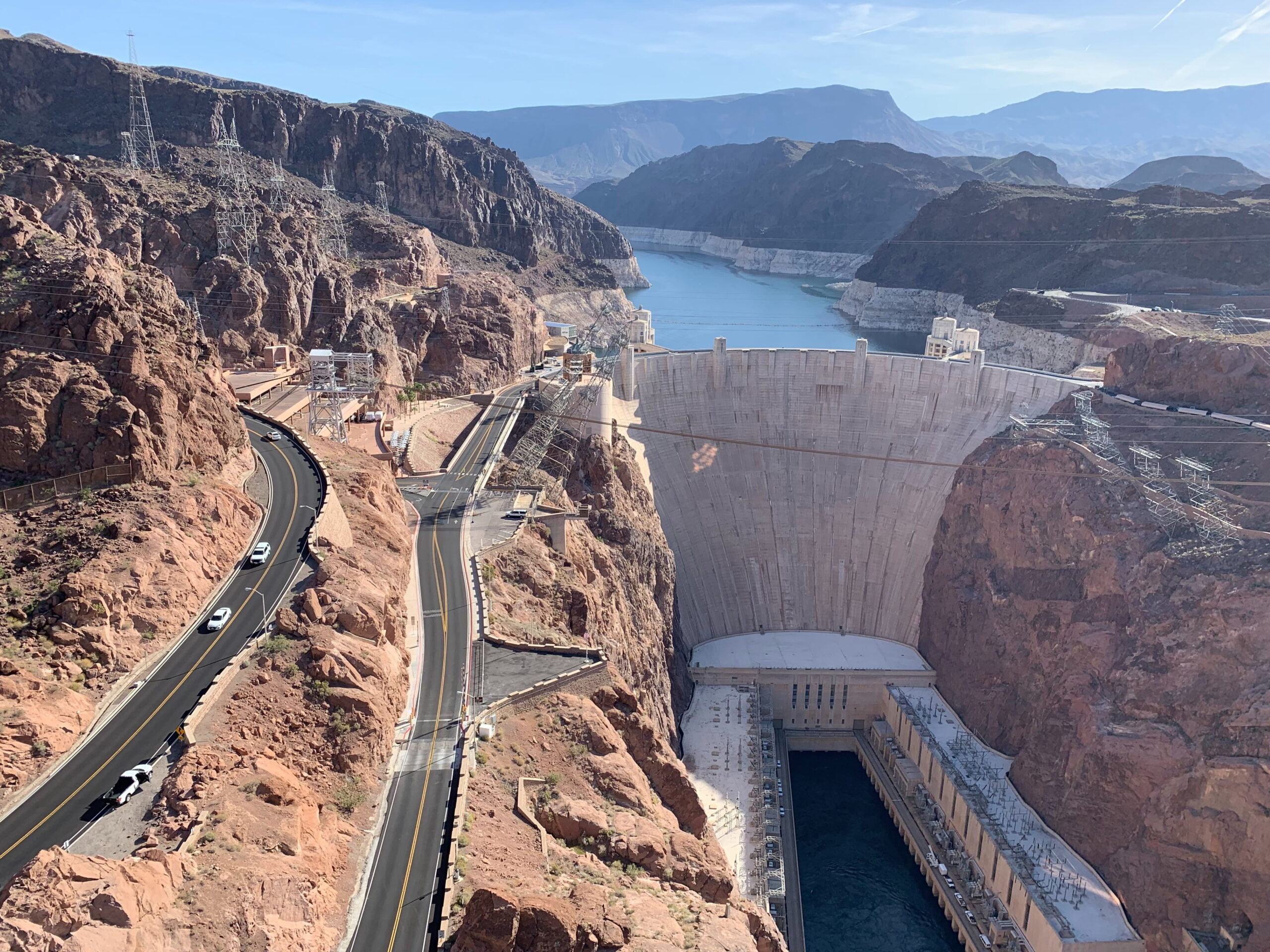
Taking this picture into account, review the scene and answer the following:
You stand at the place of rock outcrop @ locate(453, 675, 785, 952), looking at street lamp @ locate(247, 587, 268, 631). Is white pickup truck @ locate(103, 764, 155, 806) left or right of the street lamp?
left

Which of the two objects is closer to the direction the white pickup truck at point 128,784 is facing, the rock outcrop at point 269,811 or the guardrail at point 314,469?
the guardrail

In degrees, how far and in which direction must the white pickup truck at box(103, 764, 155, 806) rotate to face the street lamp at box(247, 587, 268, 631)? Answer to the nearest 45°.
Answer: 0° — it already faces it

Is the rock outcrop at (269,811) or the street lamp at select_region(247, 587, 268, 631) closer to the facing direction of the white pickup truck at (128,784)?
the street lamp

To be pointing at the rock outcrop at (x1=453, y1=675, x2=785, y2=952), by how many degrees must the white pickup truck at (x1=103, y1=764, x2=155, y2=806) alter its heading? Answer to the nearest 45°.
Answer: approximately 45° to its right

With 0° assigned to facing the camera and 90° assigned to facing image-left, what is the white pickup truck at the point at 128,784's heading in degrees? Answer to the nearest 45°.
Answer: approximately 225°
